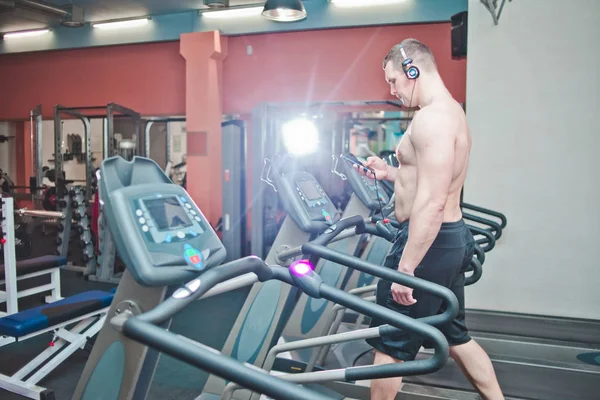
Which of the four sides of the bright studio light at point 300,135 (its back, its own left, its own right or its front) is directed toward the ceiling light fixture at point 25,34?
right

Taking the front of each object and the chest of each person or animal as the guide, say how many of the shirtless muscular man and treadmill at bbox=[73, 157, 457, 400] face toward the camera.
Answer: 0

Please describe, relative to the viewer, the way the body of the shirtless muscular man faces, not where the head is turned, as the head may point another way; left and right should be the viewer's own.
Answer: facing to the left of the viewer

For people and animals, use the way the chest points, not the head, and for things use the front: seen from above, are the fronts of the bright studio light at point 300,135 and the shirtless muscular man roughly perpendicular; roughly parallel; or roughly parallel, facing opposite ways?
roughly perpendicular

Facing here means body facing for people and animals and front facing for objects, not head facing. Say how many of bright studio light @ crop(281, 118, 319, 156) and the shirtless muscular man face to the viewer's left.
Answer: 1

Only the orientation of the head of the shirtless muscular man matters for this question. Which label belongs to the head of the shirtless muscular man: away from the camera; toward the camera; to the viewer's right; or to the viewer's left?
to the viewer's left

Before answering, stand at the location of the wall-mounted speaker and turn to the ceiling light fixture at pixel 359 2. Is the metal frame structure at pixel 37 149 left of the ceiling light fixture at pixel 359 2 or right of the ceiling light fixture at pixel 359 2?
right

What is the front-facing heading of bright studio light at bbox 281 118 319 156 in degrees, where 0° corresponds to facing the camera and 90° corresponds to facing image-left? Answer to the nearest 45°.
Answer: approximately 0°

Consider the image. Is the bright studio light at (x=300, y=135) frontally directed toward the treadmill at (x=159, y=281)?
yes

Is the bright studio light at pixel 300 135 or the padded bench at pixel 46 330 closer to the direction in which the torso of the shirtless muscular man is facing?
the padded bench

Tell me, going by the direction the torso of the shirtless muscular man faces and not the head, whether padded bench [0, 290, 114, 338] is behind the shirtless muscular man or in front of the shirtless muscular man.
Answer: in front

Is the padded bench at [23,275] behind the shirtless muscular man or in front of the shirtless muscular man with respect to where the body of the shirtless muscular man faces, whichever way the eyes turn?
in front

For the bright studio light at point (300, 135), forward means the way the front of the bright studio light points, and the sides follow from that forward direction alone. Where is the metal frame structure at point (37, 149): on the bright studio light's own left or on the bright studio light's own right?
on the bright studio light's own right

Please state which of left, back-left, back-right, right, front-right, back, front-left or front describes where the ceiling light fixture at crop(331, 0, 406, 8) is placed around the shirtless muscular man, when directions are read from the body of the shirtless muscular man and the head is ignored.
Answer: right
